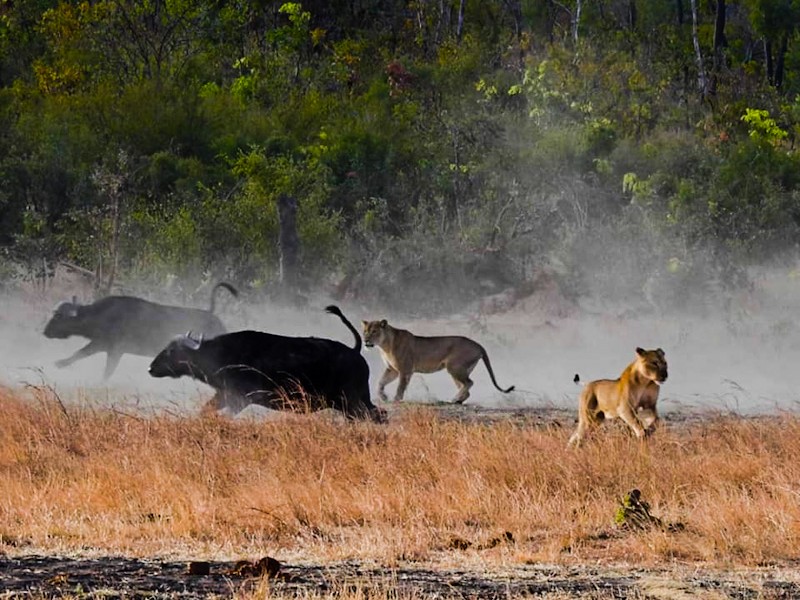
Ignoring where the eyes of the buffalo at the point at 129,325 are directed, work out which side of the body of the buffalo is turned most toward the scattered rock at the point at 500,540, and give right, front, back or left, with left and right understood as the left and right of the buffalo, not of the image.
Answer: left

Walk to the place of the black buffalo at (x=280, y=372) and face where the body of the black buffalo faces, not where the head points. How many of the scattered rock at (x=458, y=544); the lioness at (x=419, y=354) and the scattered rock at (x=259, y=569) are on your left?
2

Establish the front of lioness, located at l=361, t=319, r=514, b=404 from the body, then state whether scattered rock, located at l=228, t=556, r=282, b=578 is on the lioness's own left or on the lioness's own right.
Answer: on the lioness's own left

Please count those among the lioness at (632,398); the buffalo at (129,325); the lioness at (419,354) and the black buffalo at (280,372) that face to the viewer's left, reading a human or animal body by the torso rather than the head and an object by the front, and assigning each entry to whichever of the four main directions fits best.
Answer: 3

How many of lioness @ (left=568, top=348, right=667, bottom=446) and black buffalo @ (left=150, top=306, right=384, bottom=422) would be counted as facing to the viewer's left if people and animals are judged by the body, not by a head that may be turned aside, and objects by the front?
1

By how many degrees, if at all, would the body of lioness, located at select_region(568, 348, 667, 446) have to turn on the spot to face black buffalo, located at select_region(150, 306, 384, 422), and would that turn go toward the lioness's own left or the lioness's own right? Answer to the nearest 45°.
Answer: approximately 135° to the lioness's own right

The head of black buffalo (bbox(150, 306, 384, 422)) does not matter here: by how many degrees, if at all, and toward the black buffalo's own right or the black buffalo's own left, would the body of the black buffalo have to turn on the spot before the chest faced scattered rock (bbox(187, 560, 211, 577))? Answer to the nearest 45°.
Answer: approximately 90° to the black buffalo's own left

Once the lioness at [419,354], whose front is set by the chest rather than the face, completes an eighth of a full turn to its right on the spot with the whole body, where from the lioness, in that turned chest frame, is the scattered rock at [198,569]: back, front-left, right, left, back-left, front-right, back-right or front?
back-left

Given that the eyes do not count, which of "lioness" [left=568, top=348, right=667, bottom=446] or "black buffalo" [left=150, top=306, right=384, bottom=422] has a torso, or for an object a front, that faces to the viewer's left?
the black buffalo

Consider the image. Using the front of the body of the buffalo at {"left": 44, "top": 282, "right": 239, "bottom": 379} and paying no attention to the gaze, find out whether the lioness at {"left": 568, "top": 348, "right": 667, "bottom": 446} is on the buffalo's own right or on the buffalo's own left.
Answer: on the buffalo's own left

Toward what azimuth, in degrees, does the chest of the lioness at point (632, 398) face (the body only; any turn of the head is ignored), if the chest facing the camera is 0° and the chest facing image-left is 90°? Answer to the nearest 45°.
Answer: approximately 315°

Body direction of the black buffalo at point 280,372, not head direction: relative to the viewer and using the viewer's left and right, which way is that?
facing to the left of the viewer

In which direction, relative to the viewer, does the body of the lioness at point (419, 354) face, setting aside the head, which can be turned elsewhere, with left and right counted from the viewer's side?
facing to the left of the viewer

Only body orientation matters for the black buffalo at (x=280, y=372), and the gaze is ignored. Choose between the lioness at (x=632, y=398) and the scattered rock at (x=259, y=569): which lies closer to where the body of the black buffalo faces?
the scattered rock

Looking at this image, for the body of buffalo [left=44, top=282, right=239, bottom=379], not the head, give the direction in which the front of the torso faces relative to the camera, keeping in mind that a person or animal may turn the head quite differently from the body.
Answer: to the viewer's left

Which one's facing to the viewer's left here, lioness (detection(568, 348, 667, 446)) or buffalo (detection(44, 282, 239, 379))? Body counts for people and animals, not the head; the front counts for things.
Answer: the buffalo
